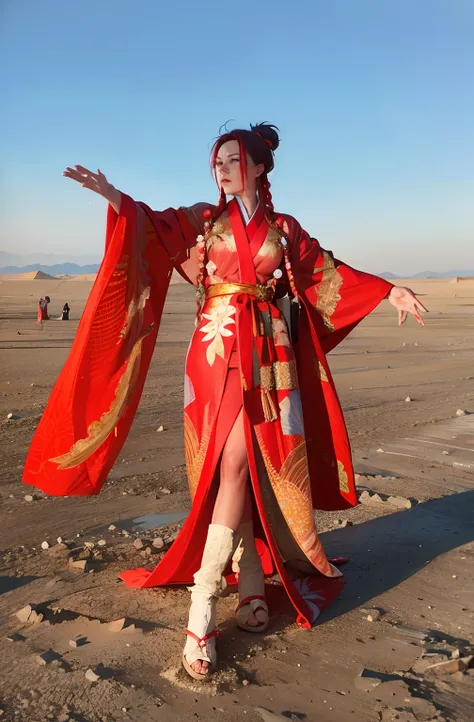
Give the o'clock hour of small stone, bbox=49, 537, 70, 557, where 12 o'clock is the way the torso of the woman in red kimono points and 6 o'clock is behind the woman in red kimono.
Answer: The small stone is roughly at 4 o'clock from the woman in red kimono.

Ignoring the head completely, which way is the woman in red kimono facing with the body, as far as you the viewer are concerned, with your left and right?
facing the viewer

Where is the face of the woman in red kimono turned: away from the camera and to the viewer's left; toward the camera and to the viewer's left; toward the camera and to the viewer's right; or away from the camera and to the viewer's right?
toward the camera and to the viewer's left

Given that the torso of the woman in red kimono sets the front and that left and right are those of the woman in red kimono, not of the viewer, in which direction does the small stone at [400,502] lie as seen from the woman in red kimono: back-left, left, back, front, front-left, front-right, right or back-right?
back-left

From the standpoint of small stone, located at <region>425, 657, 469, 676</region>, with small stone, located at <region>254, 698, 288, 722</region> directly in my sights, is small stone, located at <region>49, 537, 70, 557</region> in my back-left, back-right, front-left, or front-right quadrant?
front-right
